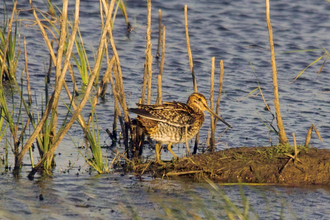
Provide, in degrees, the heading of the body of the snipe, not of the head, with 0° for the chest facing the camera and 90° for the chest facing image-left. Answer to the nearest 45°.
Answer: approximately 270°
